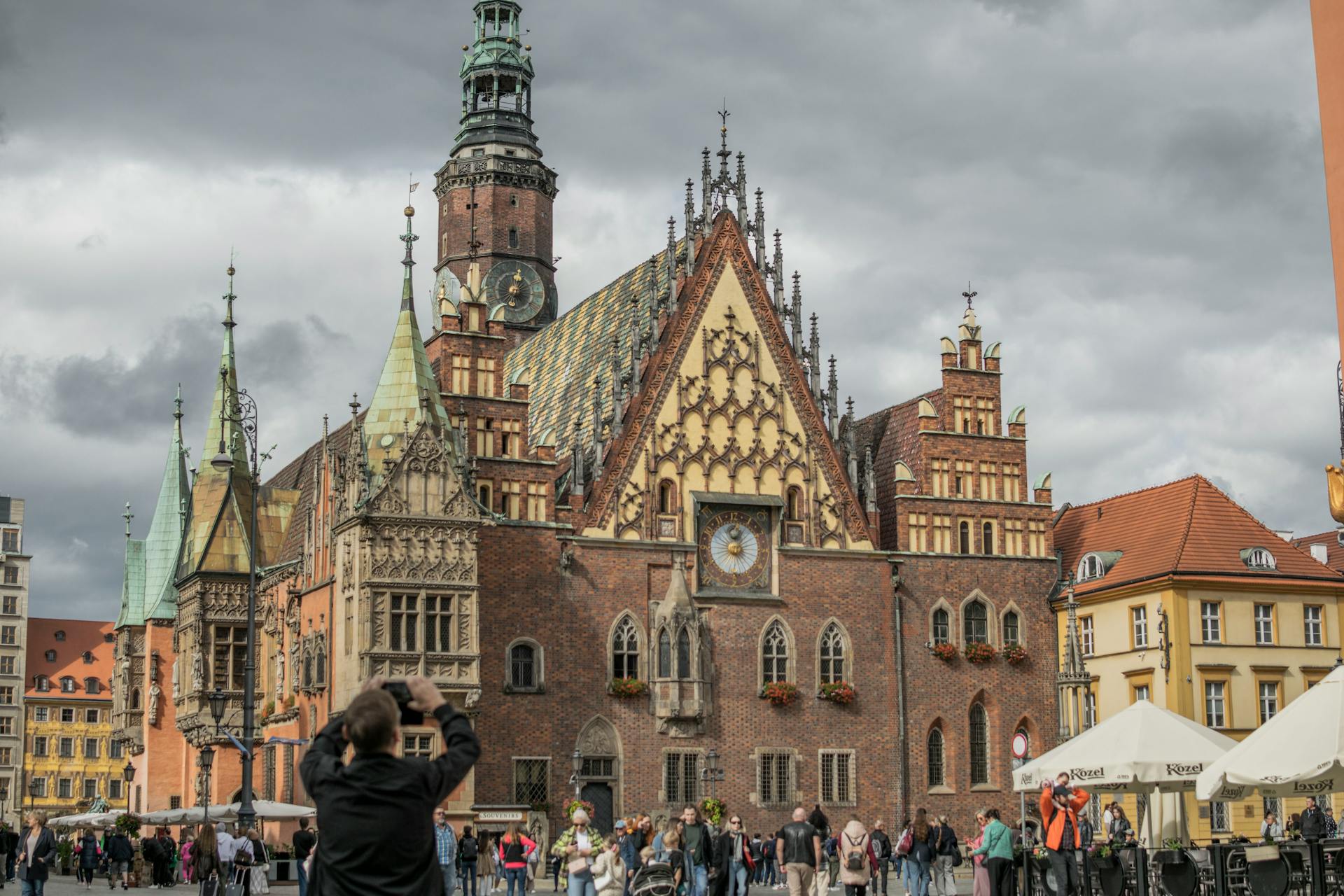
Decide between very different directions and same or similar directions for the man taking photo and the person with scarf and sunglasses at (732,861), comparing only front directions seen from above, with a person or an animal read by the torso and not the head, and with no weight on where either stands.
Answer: very different directions

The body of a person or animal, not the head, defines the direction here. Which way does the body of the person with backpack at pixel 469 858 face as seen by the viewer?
away from the camera

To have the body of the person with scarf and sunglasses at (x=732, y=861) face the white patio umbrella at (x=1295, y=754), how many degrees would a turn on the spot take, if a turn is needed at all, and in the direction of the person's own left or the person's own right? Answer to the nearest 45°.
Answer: approximately 45° to the person's own left

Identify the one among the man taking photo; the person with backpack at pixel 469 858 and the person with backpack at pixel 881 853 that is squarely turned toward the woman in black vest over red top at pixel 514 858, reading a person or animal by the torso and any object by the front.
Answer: the man taking photo

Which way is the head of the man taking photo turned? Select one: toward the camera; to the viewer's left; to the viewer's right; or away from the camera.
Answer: away from the camera

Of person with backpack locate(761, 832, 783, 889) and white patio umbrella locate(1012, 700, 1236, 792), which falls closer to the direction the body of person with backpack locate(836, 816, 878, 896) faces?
the person with backpack

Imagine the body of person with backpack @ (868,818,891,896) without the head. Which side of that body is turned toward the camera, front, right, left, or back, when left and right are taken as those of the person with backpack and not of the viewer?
back

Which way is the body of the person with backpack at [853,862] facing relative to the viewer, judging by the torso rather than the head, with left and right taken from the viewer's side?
facing away from the viewer

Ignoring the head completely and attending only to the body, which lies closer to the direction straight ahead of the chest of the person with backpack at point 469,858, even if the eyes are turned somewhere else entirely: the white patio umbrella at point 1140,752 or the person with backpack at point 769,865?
the person with backpack

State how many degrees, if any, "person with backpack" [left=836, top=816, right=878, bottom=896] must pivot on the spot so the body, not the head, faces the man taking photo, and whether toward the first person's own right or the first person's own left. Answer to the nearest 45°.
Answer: approximately 180°

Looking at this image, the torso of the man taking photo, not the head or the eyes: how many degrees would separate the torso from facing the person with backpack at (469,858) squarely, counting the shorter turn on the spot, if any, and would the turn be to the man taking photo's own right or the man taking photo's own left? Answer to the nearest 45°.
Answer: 0° — they already face them

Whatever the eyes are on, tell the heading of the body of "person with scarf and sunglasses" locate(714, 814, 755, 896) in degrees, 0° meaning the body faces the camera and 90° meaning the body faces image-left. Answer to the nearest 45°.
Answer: approximately 0°

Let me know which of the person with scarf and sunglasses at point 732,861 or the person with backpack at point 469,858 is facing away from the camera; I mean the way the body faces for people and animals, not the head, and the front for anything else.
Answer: the person with backpack at point 469,858
